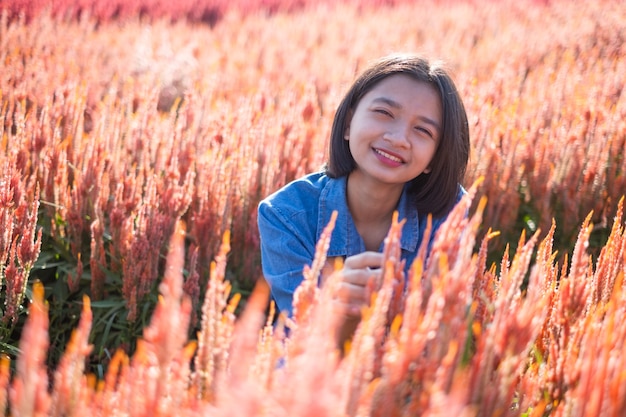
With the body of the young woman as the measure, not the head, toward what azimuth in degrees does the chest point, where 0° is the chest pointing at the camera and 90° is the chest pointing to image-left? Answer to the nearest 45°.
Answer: approximately 0°
